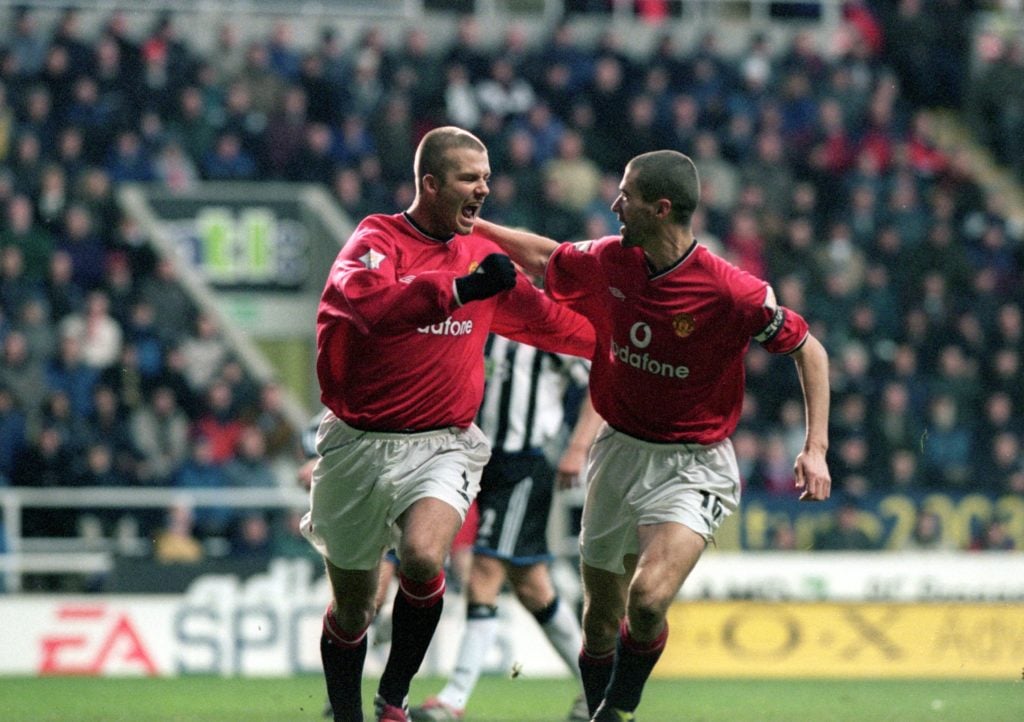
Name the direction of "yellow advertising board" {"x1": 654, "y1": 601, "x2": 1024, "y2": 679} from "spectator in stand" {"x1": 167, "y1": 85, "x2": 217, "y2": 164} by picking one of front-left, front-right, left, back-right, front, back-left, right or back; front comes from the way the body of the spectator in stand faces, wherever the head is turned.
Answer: front-left

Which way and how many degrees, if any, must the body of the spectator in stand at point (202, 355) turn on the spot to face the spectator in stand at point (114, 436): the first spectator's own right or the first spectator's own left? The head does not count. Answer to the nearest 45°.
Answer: approximately 45° to the first spectator's own right

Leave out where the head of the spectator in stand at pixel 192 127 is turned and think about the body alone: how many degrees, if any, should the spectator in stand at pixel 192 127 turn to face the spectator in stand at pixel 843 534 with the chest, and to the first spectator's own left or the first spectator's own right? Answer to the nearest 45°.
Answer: approximately 45° to the first spectator's own left

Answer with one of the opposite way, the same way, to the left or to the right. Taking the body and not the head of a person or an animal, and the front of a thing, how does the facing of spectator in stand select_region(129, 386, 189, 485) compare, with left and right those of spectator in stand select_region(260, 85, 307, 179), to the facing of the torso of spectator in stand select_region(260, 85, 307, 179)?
the same way

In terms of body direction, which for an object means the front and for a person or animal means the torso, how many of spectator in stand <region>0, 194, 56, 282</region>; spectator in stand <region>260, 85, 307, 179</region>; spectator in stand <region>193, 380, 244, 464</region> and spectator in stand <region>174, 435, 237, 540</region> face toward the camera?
4

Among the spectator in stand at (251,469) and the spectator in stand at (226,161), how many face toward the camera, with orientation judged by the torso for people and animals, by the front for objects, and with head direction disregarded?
2

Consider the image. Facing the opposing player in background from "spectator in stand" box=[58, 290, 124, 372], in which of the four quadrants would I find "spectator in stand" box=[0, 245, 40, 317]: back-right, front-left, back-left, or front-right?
back-right

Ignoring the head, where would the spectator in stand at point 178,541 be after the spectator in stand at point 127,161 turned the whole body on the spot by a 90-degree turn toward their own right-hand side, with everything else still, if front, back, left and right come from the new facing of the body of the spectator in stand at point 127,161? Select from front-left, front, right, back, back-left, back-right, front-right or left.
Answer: left

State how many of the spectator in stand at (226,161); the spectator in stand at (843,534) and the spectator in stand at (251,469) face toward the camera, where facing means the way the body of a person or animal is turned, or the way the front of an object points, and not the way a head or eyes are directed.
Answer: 3

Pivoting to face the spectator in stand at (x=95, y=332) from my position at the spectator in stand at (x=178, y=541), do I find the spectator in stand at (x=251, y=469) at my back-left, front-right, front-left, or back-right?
front-right

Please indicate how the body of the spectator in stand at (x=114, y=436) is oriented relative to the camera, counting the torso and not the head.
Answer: toward the camera

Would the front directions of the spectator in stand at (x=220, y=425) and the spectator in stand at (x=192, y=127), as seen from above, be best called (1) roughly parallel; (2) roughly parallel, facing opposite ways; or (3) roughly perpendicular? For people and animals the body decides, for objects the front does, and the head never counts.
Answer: roughly parallel

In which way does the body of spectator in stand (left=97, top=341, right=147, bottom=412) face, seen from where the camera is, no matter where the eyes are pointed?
toward the camera

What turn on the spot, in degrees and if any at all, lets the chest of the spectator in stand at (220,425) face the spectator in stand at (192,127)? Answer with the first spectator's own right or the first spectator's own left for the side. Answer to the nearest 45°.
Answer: approximately 180°

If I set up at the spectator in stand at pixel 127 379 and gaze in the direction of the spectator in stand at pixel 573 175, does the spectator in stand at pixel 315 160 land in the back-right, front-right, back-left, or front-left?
front-left

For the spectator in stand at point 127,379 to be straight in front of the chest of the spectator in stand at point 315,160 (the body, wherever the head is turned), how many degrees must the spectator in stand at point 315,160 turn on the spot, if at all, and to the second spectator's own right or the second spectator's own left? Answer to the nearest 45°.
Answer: approximately 45° to the second spectator's own right

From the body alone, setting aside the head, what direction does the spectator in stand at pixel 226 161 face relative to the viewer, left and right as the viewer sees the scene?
facing the viewer

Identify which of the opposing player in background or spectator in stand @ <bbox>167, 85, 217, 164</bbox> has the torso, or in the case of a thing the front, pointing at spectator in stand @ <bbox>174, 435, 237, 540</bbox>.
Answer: spectator in stand @ <bbox>167, 85, 217, 164</bbox>

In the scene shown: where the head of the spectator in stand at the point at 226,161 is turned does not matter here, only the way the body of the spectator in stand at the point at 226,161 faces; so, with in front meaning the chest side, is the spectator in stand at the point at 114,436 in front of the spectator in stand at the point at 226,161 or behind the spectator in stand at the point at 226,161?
in front
